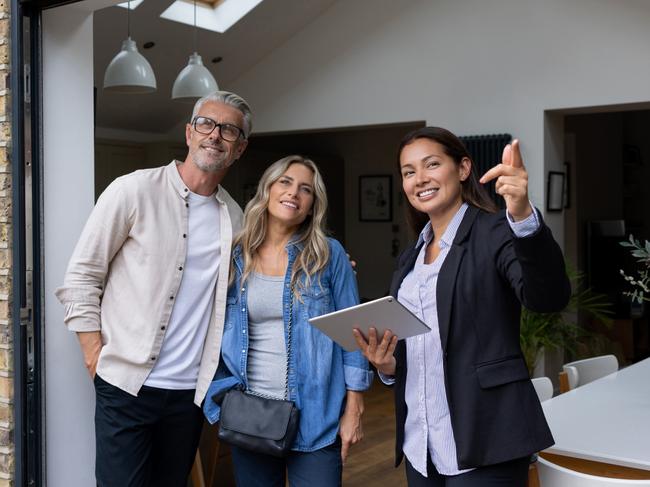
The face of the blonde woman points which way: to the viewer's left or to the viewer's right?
to the viewer's right

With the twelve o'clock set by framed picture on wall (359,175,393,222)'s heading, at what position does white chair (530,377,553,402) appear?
The white chair is roughly at 12 o'clock from the framed picture on wall.

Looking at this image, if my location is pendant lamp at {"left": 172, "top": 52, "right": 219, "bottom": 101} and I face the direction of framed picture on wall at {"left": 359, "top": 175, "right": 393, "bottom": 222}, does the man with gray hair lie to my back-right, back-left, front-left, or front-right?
back-right

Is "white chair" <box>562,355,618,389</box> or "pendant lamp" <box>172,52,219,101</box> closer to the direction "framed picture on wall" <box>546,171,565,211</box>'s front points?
the white chair

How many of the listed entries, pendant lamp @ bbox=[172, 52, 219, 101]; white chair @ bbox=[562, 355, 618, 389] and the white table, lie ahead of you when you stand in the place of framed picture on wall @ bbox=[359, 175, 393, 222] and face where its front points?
3

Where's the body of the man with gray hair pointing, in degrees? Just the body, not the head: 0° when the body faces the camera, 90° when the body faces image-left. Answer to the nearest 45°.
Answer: approximately 315°
